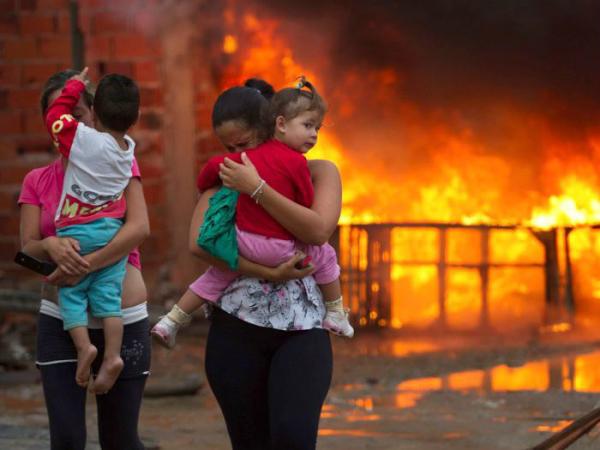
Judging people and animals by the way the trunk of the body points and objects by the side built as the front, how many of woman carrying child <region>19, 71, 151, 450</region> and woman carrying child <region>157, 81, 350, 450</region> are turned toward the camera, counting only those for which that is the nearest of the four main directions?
2

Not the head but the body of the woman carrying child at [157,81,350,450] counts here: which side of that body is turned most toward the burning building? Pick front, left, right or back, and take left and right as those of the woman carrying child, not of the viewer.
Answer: back

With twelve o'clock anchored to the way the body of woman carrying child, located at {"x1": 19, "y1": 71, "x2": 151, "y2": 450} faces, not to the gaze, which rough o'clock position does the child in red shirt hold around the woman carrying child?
The child in red shirt is roughly at 10 o'clock from the woman carrying child.

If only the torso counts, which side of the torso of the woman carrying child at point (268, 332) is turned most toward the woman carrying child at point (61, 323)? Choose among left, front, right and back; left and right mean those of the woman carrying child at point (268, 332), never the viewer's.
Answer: right

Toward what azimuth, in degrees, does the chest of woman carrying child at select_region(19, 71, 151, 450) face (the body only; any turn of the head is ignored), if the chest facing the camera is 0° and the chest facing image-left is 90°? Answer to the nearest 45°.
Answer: approximately 0°

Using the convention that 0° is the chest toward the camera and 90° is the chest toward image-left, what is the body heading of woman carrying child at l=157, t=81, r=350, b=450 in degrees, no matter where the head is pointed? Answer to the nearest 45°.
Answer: approximately 0°

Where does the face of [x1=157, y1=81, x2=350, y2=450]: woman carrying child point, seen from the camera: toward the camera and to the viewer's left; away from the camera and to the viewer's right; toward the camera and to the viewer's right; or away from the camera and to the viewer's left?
toward the camera and to the viewer's left

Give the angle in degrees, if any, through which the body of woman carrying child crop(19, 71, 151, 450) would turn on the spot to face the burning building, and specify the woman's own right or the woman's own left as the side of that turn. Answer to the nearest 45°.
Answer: approximately 135° to the woman's own left

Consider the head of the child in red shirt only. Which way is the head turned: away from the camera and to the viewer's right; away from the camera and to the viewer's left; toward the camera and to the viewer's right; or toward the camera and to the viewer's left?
toward the camera and to the viewer's right

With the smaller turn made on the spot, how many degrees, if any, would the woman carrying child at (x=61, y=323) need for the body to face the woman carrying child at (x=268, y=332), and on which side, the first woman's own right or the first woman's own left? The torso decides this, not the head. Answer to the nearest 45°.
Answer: approximately 45° to the first woman's own left

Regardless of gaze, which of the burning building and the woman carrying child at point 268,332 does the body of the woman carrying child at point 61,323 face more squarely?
the woman carrying child
